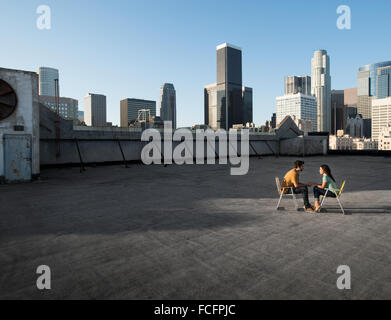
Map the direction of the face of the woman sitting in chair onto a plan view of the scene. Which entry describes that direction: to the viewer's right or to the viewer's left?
to the viewer's left

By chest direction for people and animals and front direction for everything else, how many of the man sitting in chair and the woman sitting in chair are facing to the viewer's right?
1

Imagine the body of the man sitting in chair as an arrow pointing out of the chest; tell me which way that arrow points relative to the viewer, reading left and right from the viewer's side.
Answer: facing to the right of the viewer

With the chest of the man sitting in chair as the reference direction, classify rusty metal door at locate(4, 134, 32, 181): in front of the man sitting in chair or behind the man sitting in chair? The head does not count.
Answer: behind

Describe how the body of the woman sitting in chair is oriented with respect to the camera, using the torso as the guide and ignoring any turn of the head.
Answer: to the viewer's left

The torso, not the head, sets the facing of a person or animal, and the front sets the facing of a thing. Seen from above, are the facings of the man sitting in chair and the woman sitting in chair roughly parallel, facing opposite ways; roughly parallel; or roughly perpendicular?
roughly parallel, facing opposite ways
